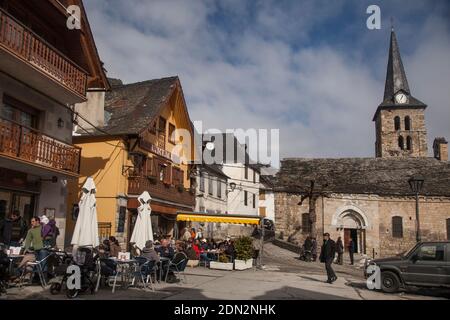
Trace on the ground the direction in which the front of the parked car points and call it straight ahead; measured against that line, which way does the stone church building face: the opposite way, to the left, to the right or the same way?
to the left

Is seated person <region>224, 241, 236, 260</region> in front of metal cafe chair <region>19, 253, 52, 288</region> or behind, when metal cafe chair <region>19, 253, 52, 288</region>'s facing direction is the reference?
behind

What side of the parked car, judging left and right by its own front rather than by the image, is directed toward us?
left

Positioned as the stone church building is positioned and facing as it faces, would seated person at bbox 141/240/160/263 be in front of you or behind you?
in front
